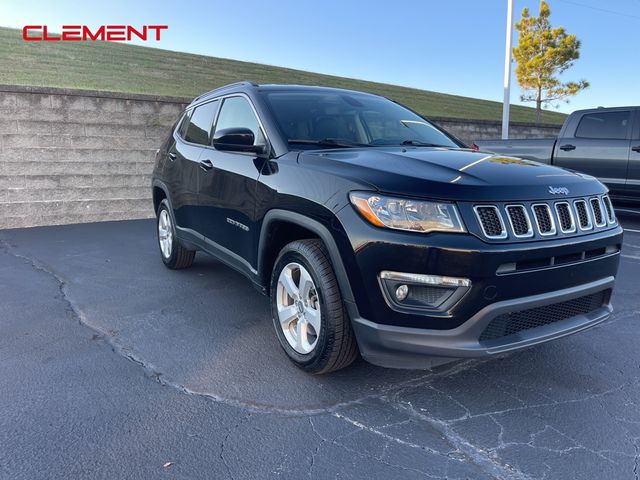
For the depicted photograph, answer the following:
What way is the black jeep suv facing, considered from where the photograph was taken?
facing the viewer and to the right of the viewer

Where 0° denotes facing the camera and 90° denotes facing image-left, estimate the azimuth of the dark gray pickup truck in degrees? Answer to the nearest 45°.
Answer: approximately 270°

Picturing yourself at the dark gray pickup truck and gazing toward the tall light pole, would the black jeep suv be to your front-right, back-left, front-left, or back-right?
back-left

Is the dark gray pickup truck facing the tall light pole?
no

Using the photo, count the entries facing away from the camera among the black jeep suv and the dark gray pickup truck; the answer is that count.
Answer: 0

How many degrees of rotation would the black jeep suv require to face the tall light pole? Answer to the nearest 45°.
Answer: approximately 135° to its left

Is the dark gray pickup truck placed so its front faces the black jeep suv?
no
